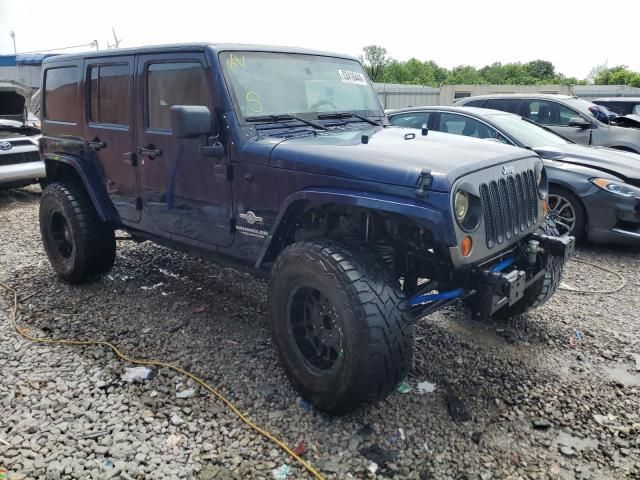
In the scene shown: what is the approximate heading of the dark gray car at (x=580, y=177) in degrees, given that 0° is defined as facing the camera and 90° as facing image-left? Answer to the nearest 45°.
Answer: approximately 315°

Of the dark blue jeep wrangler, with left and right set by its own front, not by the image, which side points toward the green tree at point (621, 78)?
left

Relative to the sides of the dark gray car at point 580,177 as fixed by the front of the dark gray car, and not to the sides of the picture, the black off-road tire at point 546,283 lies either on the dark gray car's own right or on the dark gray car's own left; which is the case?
on the dark gray car's own right

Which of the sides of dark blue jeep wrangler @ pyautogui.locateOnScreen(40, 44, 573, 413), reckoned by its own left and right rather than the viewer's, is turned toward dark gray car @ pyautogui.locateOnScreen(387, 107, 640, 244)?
left

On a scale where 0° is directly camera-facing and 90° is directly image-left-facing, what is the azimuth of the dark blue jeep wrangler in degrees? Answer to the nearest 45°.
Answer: approximately 315°

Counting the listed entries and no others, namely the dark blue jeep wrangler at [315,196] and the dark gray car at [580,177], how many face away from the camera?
0
